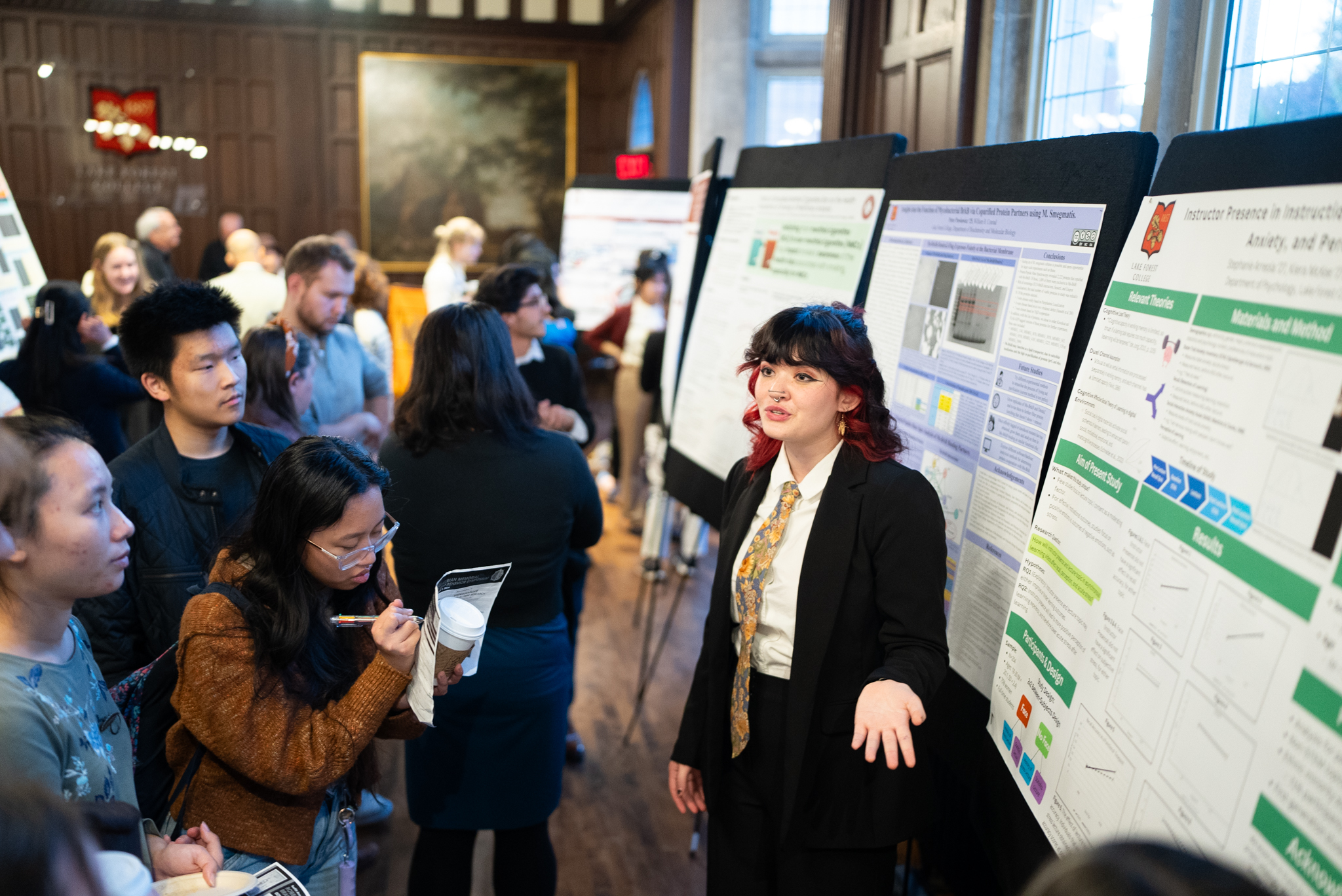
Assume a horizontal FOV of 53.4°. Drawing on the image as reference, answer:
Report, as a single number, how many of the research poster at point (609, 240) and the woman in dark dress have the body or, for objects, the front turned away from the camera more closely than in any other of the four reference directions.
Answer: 1

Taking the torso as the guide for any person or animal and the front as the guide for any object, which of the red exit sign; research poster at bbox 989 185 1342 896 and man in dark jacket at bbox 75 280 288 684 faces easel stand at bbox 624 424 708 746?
the red exit sign

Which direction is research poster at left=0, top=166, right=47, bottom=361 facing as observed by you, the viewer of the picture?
facing the viewer and to the right of the viewer

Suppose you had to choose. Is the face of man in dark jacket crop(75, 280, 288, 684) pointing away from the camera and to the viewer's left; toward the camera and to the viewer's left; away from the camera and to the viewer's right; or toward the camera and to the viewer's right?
toward the camera and to the viewer's right

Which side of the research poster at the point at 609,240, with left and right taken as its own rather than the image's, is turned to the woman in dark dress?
front

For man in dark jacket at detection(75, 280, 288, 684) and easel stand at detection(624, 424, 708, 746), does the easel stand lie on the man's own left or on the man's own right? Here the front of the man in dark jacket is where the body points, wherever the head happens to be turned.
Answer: on the man's own left

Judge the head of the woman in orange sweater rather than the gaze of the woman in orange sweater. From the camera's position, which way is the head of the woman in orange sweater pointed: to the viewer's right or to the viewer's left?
to the viewer's right

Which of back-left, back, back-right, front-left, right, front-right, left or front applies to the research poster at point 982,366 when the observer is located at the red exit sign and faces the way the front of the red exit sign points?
front

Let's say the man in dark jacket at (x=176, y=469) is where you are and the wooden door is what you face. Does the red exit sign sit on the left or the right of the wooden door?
left

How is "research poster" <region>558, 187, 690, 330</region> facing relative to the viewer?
toward the camera

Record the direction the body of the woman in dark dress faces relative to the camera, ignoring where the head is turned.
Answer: away from the camera

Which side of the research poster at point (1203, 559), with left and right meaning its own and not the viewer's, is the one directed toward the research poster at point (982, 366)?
right

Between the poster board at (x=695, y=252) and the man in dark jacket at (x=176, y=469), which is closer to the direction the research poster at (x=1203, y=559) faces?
the man in dark jacket

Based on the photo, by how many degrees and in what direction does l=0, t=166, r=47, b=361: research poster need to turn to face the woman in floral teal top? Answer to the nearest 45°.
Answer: approximately 45° to its right

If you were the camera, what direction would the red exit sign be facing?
facing the viewer

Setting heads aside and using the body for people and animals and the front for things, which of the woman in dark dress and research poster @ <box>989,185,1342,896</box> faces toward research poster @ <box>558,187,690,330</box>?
the woman in dark dress

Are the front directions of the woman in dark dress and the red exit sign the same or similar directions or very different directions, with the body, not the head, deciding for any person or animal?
very different directions

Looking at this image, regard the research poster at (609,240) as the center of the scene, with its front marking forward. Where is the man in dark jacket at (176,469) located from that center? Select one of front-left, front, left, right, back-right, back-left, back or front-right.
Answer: front

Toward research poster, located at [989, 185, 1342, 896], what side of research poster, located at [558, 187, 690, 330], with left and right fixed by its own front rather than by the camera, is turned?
front
